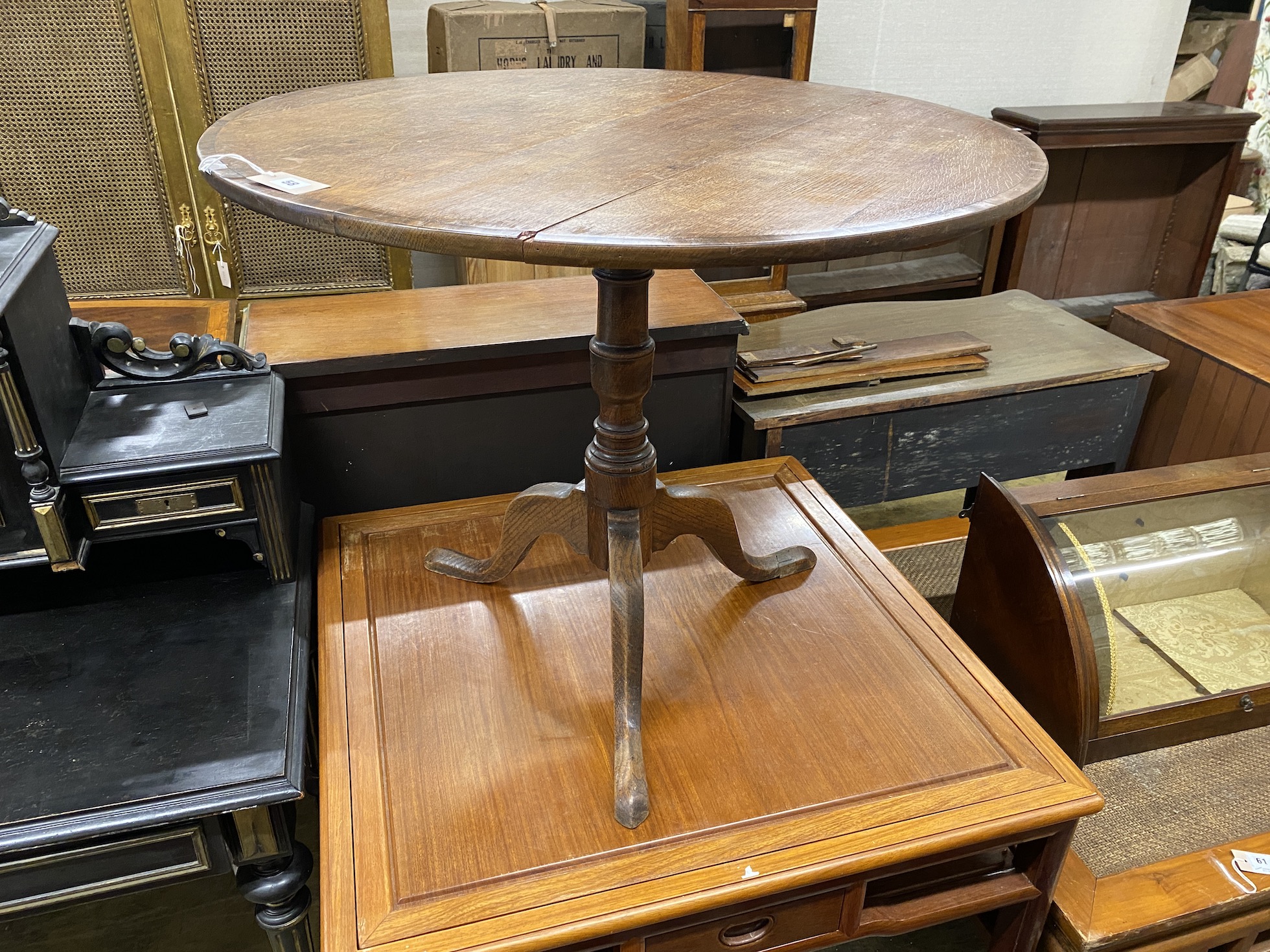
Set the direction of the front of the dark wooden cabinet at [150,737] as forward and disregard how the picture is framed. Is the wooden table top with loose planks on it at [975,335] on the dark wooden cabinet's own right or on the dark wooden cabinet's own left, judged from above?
on the dark wooden cabinet's own left

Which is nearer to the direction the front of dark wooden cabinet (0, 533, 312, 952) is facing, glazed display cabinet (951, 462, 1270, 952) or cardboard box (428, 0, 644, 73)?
the glazed display cabinet

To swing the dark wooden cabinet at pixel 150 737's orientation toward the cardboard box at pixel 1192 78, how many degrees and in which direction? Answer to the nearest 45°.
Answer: approximately 90° to its left

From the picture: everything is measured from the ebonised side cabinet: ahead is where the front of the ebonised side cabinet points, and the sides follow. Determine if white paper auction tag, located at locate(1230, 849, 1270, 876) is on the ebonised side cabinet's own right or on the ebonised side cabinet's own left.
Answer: on the ebonised side cabinet's own left

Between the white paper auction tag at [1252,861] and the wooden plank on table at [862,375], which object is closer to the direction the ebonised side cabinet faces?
the white paper auction tag

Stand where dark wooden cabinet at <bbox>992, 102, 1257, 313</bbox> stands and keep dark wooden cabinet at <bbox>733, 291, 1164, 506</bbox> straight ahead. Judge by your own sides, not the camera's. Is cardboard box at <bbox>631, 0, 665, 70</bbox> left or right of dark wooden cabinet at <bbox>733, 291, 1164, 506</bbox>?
right
